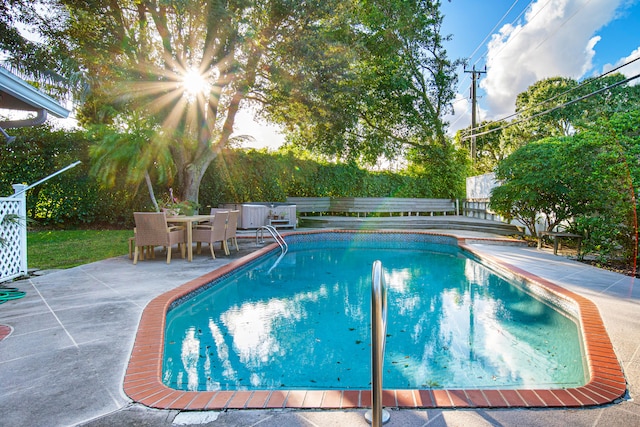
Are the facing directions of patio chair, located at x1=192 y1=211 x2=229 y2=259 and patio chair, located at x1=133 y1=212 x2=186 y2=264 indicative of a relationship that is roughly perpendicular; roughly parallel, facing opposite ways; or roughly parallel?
roughly perpendicular

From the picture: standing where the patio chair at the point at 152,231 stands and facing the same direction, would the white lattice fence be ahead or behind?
behind

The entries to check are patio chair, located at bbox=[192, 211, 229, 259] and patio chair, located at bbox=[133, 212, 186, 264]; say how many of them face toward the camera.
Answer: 0

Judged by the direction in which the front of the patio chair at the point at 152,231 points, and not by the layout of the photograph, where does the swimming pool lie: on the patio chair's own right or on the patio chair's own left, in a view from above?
on the patio chair's own right

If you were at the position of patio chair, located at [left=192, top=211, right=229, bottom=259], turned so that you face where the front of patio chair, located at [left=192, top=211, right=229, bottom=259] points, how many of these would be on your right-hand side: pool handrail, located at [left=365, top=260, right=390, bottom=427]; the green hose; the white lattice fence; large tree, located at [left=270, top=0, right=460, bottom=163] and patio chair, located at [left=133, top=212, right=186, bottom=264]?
1

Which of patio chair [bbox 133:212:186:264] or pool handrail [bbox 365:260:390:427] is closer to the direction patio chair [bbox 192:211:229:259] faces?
the patio chair

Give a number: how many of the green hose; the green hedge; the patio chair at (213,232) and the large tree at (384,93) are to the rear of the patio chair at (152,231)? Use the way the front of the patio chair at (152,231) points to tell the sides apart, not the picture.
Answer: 1

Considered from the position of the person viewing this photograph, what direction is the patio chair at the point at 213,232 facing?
facing away from the viewer and to the left of the viewer

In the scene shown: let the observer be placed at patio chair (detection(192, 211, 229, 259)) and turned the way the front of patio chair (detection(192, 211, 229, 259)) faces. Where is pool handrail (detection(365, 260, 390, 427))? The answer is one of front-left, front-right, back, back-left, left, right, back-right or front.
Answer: back-left

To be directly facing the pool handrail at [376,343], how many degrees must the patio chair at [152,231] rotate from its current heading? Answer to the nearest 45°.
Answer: approximately 135° to its right

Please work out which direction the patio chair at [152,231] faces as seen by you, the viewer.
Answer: facing away from the viewer and to the right of the viewer

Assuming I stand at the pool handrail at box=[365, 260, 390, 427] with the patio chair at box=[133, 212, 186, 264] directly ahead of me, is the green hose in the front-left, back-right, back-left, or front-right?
front-left

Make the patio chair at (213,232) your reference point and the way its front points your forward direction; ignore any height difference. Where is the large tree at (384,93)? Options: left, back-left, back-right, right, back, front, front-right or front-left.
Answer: right

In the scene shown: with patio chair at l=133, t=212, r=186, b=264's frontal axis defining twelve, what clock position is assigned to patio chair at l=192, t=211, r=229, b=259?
patio chair at l=192, t=211, r=229, b=259 is roughly at 1 o'clock from patio chair at l=133, t=212, r=186, b=264.

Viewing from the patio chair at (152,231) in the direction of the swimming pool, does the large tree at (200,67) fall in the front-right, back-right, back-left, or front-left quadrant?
back-left

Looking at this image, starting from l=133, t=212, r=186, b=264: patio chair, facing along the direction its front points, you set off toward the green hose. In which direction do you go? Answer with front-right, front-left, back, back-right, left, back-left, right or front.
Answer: back
